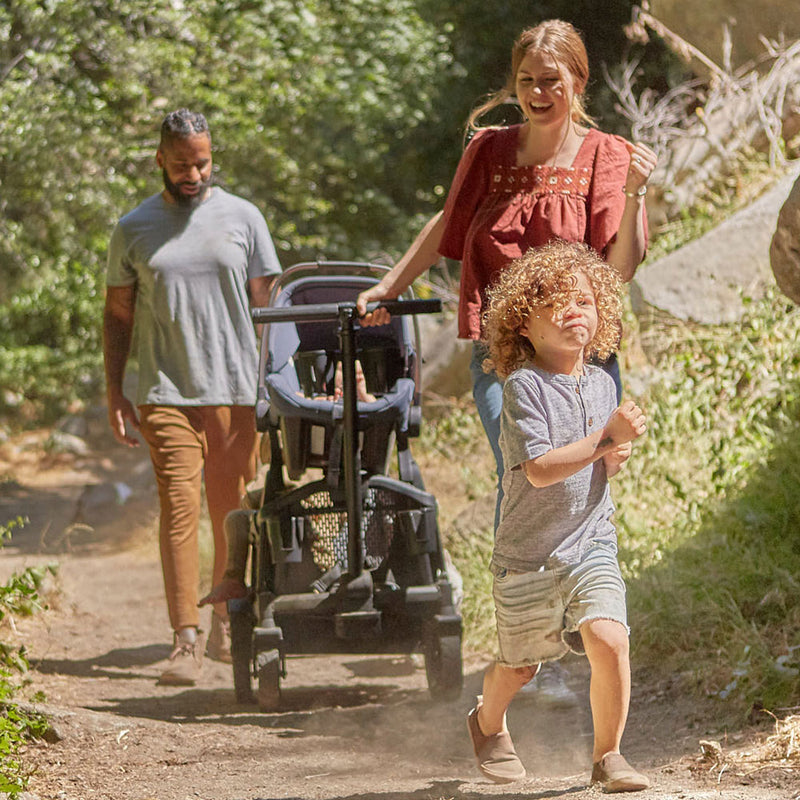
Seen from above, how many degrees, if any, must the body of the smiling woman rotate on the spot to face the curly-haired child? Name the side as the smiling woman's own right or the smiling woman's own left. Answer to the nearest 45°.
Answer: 0° — they already face them

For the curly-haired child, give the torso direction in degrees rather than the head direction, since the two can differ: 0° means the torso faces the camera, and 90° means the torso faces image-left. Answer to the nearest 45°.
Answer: approximately 315°

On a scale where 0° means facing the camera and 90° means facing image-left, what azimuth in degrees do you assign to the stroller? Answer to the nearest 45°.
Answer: approximately 0°

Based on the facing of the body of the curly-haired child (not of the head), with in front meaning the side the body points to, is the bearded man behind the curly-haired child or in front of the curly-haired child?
behind

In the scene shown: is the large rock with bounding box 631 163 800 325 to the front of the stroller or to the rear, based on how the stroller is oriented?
to the rear

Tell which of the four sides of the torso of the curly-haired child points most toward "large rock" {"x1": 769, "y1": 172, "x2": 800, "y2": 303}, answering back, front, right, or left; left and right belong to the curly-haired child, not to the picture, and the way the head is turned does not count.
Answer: left

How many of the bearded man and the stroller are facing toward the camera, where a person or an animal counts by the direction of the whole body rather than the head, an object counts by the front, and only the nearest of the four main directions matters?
2
